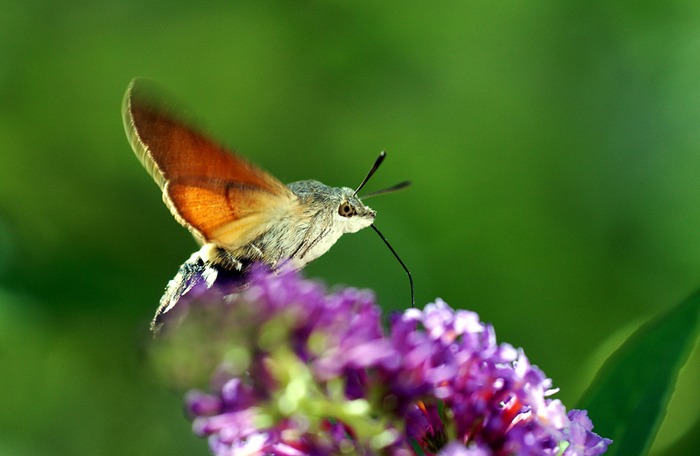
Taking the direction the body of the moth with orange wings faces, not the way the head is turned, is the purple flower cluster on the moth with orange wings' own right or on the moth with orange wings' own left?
on the moth with orange wings' own right

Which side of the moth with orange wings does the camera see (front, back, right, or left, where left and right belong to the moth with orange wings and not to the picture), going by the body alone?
right

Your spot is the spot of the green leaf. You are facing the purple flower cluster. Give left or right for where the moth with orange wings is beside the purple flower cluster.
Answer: right

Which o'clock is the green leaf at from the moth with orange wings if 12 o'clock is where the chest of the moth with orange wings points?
The green leaf is roughly at 1 o'clock from the moth with orange wings.

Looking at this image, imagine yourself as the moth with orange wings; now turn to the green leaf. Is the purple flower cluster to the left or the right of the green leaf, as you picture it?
right
